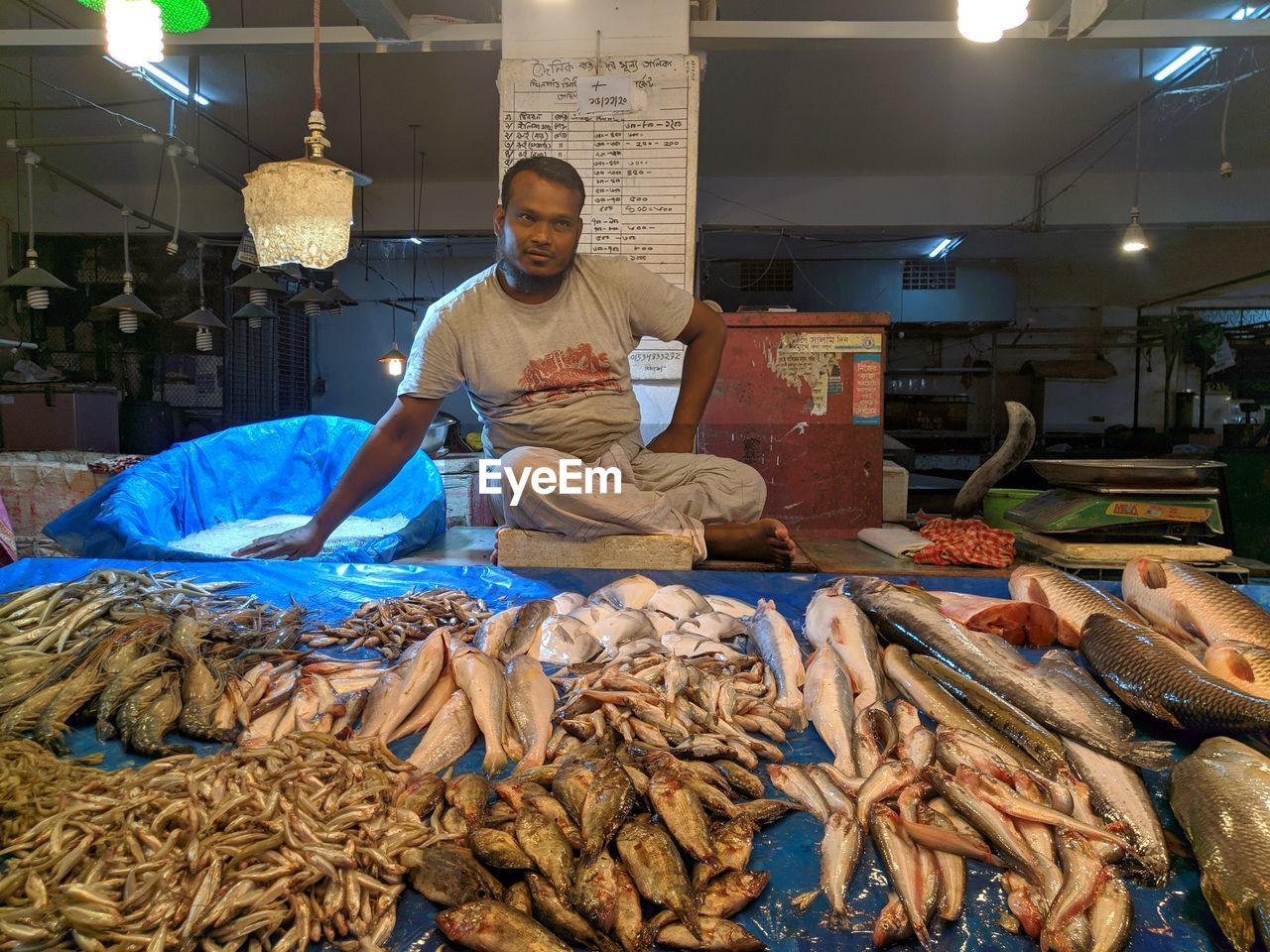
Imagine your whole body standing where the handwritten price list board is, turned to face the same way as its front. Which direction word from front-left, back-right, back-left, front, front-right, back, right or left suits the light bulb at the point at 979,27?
front-left

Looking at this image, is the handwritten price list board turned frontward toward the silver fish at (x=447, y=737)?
yes

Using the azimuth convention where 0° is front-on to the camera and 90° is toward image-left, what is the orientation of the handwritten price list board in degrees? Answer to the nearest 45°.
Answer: approximately 0°

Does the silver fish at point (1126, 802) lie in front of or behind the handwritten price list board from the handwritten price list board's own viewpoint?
in front

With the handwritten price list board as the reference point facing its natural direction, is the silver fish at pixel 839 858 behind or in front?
in front

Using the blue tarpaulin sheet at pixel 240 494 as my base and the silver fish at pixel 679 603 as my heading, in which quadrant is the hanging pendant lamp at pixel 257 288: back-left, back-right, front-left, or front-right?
back-left

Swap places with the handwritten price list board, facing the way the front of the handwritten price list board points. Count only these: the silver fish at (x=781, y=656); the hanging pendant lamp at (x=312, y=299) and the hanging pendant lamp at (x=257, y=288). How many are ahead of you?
1

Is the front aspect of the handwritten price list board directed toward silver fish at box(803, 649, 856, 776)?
yes

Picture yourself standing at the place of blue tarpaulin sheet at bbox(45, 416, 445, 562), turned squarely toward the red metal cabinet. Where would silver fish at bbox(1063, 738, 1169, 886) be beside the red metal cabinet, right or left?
right

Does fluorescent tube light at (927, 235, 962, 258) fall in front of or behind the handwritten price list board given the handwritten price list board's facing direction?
behind

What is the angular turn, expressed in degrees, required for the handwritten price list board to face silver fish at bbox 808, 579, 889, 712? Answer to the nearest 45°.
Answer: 0° — it already faces it

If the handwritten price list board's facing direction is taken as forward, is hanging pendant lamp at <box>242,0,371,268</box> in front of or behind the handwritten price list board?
in front

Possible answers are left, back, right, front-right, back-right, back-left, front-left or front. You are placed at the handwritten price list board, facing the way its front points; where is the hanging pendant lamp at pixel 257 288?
back-right
